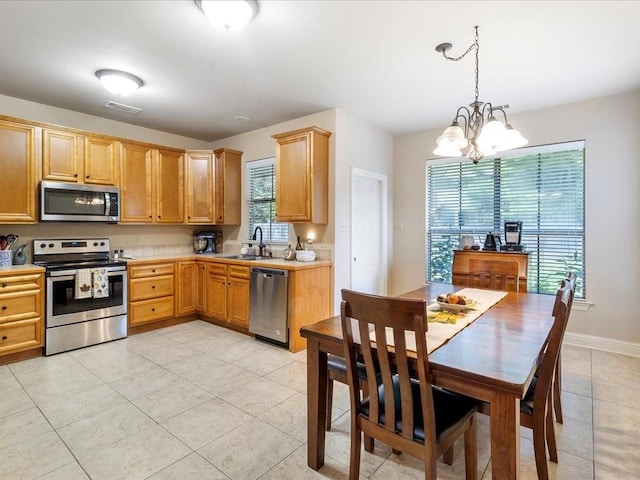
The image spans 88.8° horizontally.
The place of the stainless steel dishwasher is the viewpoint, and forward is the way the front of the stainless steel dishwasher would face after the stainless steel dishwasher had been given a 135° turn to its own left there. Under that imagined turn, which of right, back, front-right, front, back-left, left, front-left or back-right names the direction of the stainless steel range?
back

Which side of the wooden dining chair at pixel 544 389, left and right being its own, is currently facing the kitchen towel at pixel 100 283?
front

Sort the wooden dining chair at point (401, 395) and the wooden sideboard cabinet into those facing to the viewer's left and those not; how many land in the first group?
0

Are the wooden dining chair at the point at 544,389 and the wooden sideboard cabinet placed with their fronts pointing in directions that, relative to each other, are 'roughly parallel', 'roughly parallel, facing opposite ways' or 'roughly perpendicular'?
roughly perpendicular

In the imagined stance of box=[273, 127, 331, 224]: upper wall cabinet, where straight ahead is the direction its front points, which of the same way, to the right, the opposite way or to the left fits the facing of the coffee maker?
the same way

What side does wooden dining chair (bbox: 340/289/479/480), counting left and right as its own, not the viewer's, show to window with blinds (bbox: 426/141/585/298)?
front

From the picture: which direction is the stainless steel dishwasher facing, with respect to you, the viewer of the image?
facing the viewer and to the left of the viewer

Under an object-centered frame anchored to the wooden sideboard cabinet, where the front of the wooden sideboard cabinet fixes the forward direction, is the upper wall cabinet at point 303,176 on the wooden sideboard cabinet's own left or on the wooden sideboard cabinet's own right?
on the wooden sideboard cabinet's own right

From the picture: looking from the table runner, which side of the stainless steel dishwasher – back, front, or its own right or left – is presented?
left

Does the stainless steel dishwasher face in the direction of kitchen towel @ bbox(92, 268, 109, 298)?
no

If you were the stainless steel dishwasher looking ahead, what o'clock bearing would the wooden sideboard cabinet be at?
The wooden sideboard cabinet is roughly at 8 o'clock from the stainless steel dishwasher.

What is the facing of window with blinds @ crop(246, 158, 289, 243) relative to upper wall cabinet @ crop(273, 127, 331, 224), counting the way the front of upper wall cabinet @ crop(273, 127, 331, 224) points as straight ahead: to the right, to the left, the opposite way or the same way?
the same way

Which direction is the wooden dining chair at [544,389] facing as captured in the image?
to the viewer's left

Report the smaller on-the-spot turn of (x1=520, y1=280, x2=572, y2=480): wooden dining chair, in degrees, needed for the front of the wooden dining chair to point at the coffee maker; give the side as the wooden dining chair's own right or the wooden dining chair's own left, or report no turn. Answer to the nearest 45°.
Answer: approximately 90° to the wooden dining chair's own right

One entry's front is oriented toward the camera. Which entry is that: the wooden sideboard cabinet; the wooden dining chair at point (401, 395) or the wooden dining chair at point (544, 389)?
the wooden sideboard cabinet

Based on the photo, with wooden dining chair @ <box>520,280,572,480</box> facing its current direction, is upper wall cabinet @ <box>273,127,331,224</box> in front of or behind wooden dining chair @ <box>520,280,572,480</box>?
in front

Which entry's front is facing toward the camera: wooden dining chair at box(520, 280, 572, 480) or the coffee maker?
the coffee maker

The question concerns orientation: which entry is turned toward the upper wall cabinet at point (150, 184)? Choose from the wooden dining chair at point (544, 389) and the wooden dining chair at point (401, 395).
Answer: the wooden dining chair at point (544, 389)

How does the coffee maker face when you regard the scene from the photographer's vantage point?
facing the viewer

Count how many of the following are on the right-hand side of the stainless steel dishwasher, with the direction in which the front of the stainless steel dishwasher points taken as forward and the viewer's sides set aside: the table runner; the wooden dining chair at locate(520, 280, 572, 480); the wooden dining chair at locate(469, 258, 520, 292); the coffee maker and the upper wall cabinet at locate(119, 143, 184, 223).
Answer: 1

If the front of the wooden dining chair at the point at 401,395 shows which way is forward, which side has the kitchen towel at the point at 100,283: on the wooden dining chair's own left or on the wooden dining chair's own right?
on the wooden dining chair's own left
